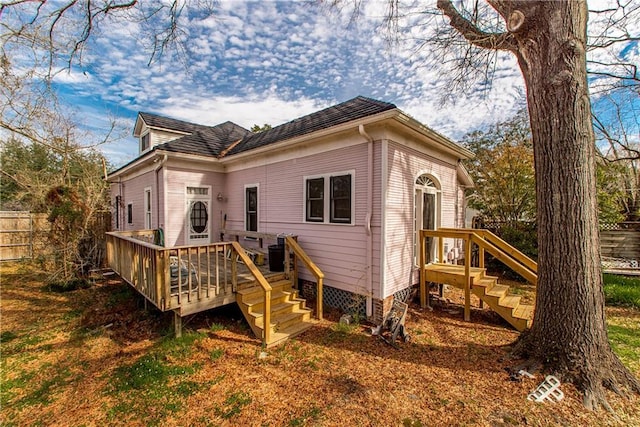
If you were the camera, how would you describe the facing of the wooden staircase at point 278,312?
facing the viewer and to the right of the viewer

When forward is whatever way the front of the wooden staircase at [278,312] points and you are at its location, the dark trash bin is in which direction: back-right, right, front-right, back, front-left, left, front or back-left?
back-left

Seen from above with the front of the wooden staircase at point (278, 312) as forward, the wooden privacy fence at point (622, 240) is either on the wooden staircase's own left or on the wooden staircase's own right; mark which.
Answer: on the wooden staircase's own left

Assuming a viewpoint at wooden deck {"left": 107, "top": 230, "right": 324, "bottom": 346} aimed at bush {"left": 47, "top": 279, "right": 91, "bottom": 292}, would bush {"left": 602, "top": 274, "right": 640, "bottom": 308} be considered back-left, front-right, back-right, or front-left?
back-right

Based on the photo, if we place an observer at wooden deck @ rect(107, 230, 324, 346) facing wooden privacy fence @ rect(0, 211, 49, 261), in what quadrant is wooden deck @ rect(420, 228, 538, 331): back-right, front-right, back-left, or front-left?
back-right

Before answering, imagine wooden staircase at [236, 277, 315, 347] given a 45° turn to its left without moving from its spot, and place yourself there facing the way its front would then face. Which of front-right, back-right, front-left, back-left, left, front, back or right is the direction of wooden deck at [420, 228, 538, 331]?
front
